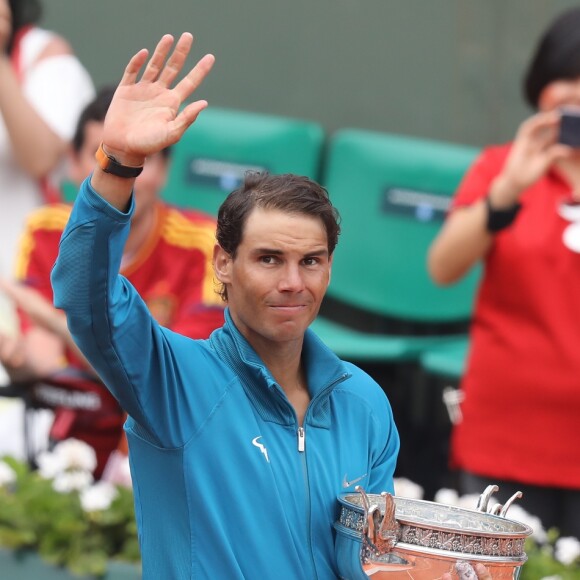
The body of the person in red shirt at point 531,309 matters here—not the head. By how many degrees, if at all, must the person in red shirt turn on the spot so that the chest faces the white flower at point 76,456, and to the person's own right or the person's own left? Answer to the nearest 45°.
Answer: approximately 90° to the person's own right

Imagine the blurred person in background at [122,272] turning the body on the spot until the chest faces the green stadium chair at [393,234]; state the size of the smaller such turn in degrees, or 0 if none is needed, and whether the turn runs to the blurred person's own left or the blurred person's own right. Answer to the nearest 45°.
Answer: approximately 135° to the blurred person's own left

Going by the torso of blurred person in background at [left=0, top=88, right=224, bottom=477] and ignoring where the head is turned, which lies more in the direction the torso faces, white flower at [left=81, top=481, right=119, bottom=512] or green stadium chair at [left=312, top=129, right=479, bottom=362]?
the white flower

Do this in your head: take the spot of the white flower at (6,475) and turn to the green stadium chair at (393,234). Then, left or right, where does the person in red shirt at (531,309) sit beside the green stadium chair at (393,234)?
right

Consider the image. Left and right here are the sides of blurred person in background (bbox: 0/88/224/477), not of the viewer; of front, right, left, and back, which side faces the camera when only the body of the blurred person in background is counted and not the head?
front

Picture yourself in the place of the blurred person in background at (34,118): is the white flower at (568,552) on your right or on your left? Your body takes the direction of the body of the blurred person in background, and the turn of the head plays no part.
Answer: on your left

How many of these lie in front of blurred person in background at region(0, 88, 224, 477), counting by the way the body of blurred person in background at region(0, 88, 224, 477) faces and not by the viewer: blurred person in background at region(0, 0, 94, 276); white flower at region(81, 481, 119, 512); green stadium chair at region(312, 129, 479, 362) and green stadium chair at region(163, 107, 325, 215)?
1

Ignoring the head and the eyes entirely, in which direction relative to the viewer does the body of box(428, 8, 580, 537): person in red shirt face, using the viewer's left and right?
facing the viewer

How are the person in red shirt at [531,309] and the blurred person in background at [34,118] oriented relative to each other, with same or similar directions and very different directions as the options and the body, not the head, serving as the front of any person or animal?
same or similar directions

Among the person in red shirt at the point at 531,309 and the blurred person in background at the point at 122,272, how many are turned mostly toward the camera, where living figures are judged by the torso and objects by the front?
2

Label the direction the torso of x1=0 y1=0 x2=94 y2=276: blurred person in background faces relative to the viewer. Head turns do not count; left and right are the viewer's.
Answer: facing the viewer and to the left of the viewer

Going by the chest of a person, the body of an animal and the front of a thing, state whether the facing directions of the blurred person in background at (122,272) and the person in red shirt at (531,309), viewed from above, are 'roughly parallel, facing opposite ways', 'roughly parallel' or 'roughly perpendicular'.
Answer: roughly parallel
